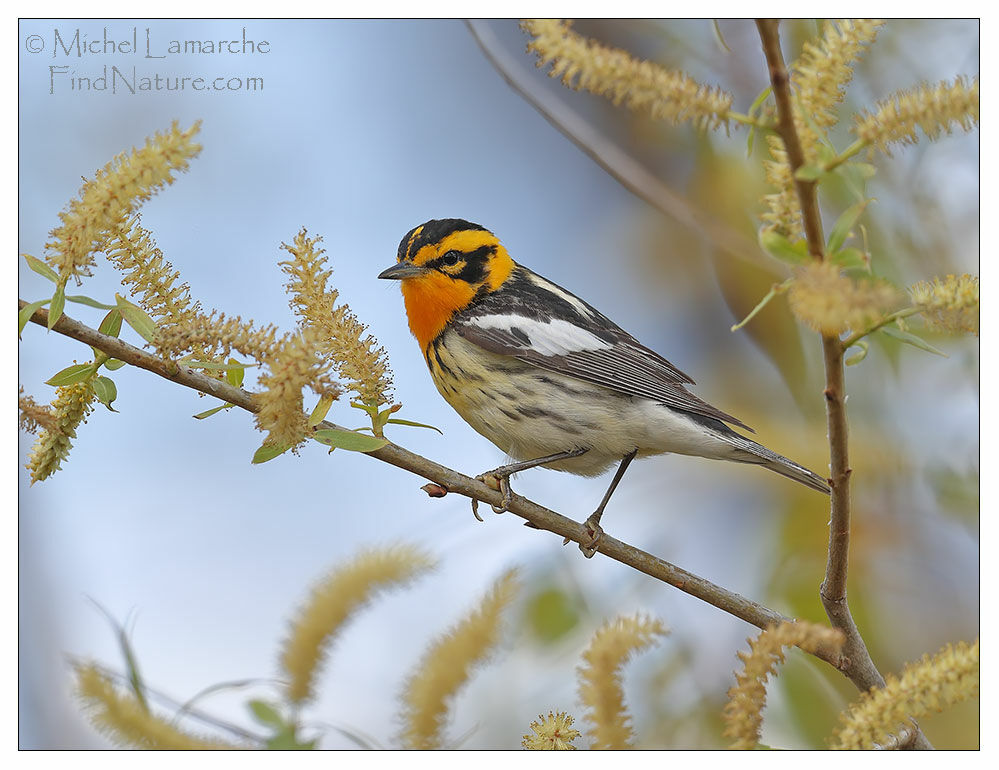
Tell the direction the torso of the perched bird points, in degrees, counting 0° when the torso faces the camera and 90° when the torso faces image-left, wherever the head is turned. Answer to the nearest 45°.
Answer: approximately 90°
